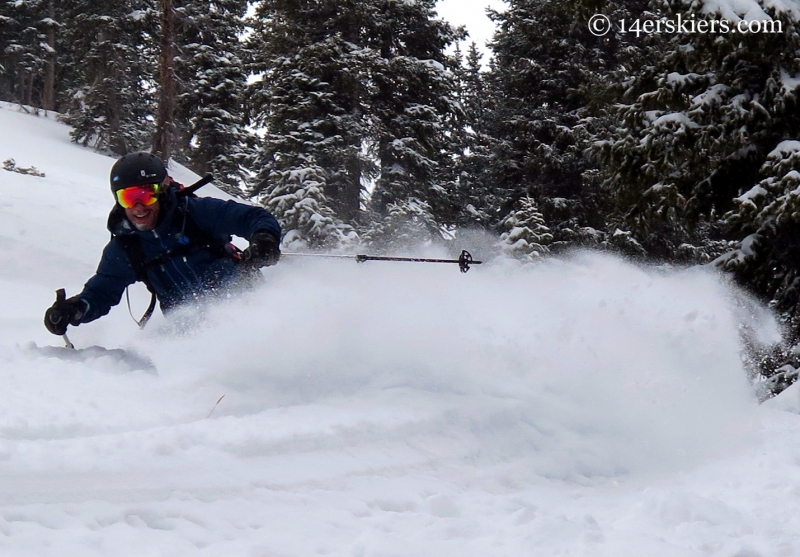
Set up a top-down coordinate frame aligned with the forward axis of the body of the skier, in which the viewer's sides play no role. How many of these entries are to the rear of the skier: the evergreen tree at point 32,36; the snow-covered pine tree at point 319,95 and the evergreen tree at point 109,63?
3

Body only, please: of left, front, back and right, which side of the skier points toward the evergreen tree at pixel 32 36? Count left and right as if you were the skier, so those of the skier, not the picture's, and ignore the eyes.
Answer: back

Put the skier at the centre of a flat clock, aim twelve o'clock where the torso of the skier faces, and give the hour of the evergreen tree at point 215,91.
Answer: The evergreen tree is roughly at 6 o'clock from the skier.

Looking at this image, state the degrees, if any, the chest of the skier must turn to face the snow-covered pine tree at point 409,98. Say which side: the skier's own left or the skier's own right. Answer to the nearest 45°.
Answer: approximately 180°

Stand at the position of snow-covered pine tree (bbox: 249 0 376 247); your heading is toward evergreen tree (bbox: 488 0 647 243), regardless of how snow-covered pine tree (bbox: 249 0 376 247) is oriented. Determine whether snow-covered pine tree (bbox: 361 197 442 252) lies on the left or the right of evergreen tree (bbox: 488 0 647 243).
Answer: right

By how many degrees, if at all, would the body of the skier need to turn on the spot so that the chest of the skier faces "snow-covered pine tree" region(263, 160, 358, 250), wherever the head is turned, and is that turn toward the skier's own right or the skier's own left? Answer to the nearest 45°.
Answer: approximately 180°

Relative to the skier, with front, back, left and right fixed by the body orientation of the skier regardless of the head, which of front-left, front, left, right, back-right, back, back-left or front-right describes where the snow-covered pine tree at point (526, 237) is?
back-left

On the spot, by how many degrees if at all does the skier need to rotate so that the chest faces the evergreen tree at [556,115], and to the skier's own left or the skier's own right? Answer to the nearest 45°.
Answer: approximately 135° to the skier's own left

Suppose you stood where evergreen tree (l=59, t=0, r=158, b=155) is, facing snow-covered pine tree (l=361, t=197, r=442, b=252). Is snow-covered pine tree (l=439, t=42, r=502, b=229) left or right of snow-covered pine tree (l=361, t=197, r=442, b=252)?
left
